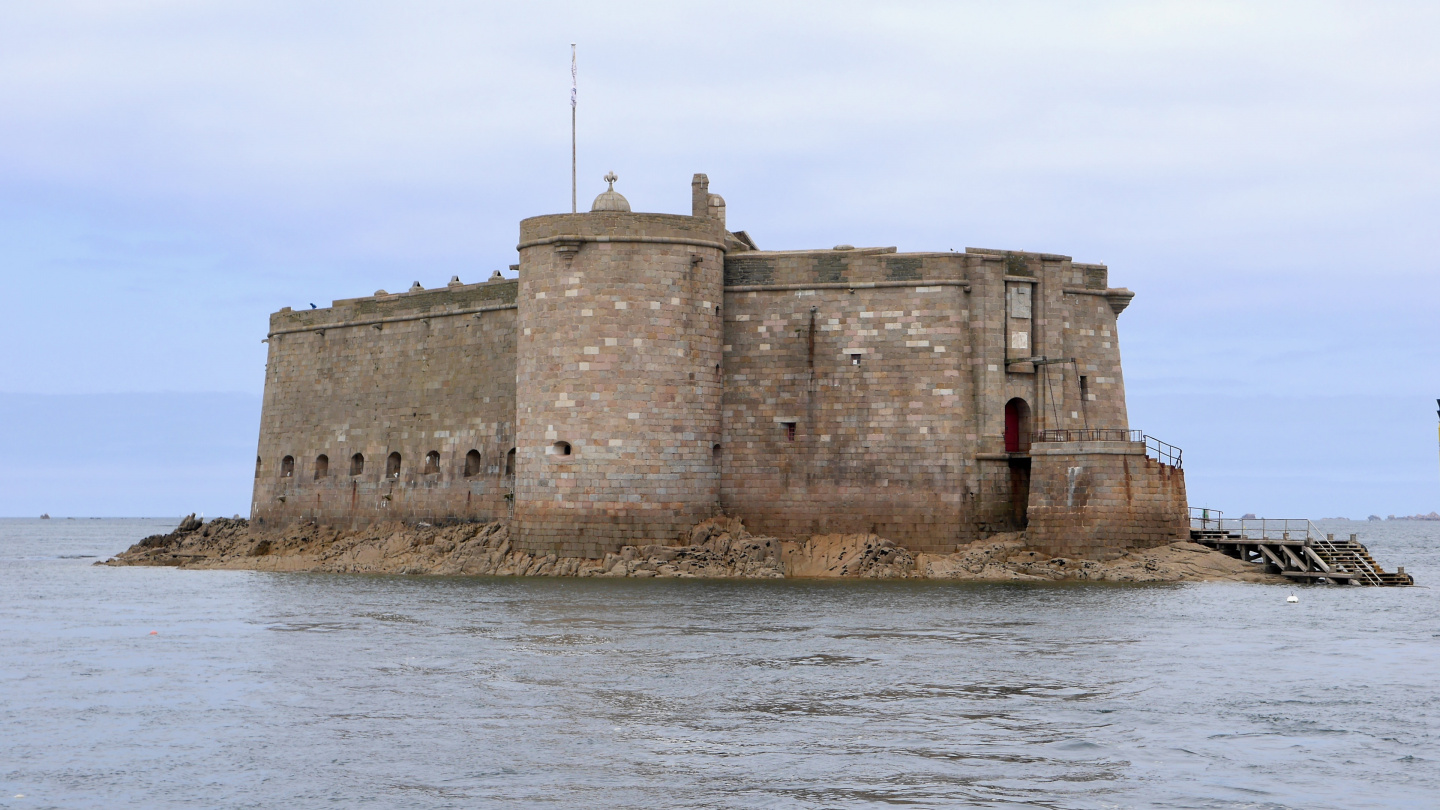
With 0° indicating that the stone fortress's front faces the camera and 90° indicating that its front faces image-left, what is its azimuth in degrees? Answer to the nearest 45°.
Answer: approximately 315°
